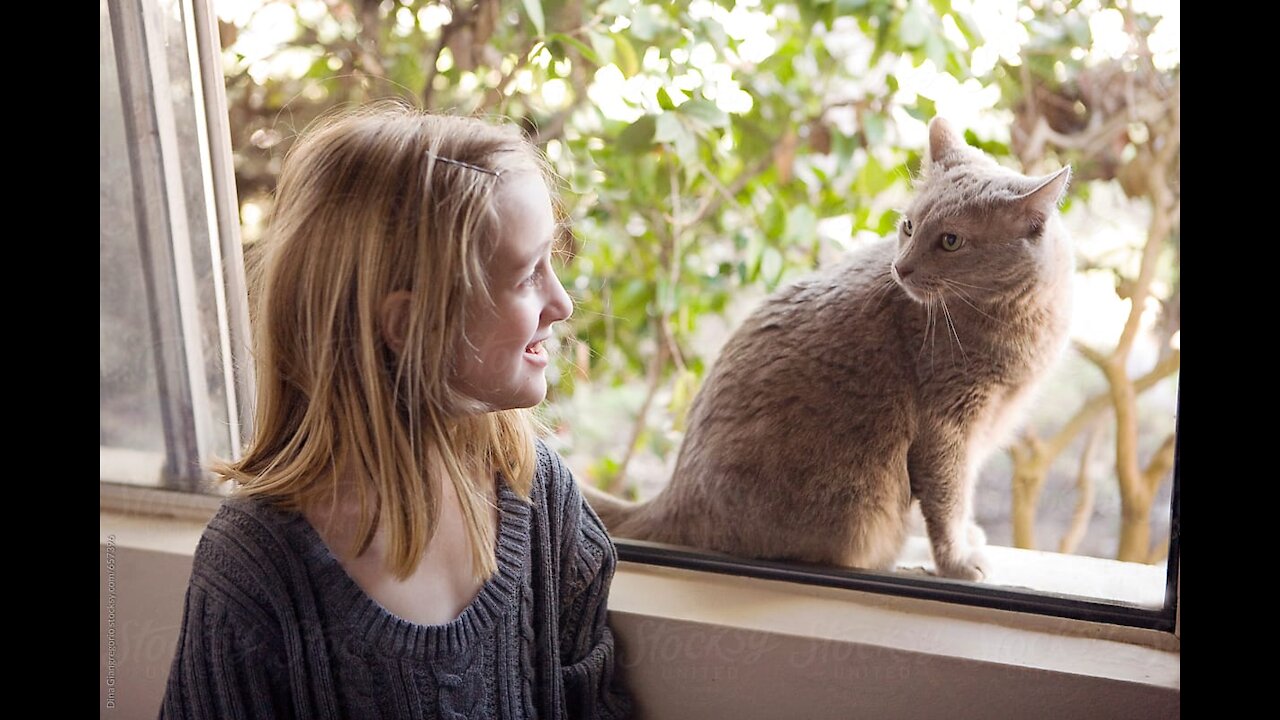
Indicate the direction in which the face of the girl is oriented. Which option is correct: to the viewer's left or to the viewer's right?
to the viewer's right

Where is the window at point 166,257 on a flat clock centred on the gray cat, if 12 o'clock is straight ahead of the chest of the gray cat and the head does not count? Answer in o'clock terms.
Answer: The window is roughly at 6 o'clock from the gray cat.

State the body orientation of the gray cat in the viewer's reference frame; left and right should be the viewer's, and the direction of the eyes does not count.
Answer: facing to the right of the viewer
